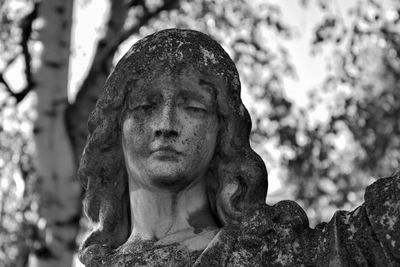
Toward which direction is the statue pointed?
toward the camera

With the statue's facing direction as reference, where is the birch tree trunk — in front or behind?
behind
